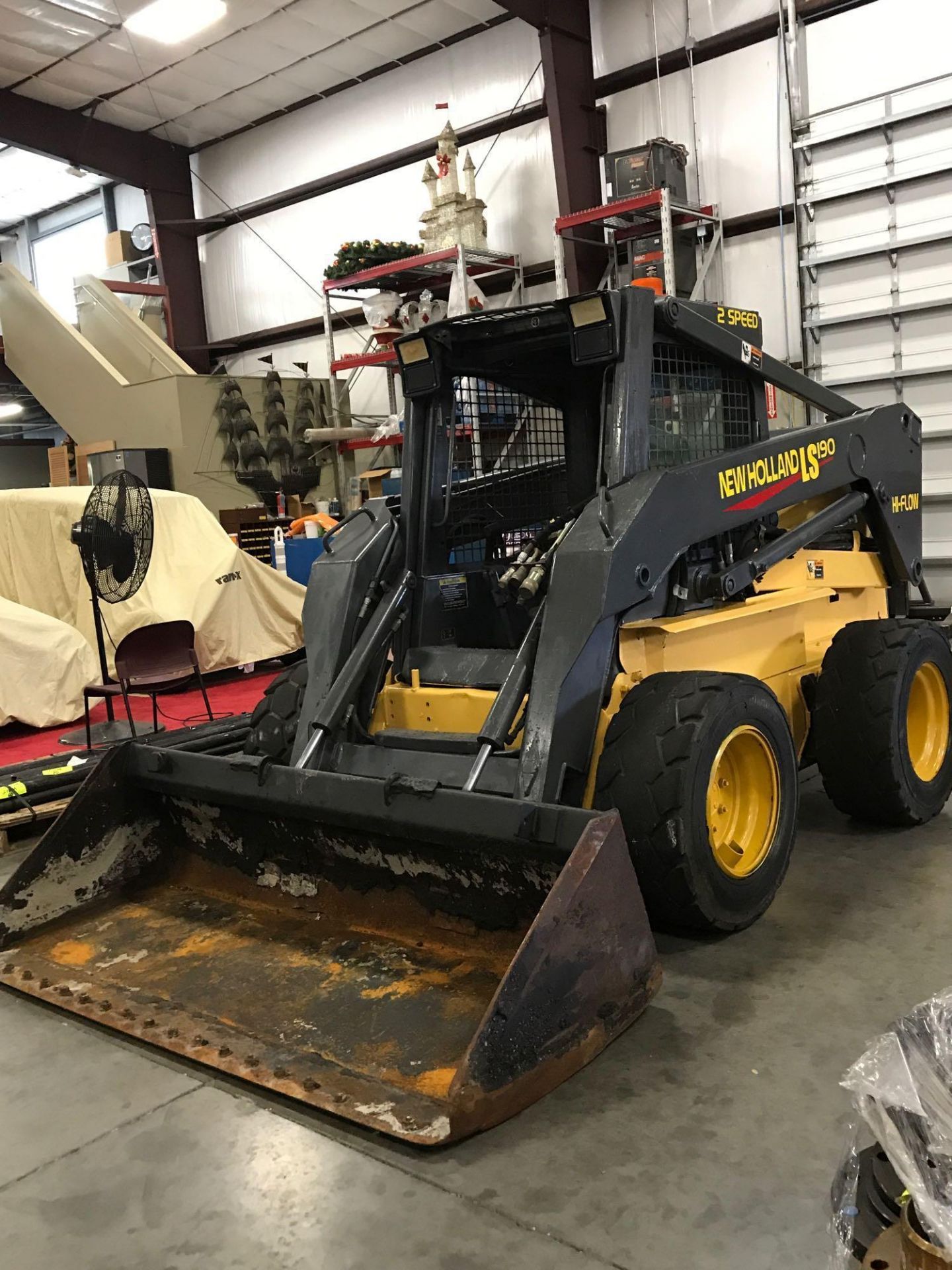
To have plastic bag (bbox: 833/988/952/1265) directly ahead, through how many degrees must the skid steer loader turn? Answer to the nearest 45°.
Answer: approximately 45° to its left

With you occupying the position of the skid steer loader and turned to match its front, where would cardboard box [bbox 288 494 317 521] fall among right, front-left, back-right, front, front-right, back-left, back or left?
back-right

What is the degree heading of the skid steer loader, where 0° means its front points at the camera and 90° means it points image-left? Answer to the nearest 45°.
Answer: approximately 45°

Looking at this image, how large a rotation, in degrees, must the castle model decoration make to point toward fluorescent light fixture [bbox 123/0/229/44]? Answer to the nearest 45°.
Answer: approximately 90° to its right

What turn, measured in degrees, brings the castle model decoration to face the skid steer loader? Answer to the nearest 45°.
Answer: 0° — it already faces it

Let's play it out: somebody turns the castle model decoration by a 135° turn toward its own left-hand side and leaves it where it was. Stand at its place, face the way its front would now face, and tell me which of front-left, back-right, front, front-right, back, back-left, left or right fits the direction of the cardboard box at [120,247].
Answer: left

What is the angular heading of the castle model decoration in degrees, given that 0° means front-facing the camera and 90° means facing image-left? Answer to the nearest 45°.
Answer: approximately 0°

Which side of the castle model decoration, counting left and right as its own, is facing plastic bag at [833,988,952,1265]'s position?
front

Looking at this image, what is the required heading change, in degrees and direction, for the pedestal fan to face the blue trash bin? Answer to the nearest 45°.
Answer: approximately 45° to its left

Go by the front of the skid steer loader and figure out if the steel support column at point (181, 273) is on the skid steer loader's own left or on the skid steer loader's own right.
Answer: on the skid steer loader's own right

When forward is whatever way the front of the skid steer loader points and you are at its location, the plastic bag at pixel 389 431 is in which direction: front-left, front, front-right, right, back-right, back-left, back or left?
back-right

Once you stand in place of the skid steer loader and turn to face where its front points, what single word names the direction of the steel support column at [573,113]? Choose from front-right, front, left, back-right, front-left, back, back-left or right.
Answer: back-right
